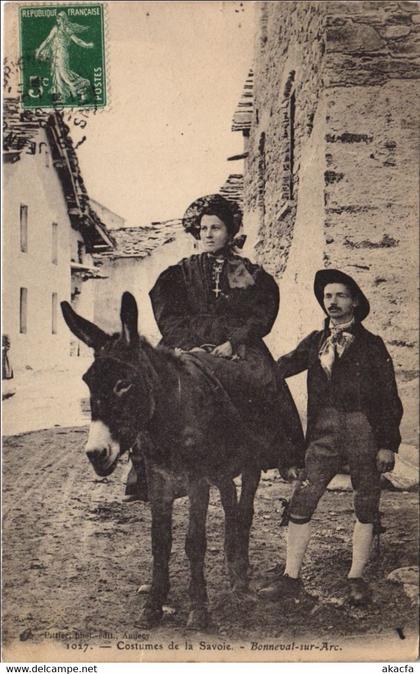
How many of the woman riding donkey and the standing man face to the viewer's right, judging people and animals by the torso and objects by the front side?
0

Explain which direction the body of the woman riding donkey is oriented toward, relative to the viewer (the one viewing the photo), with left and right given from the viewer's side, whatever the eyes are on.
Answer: facing the viewer

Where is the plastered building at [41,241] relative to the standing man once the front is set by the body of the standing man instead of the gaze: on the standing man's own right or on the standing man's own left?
on the standing man's own right

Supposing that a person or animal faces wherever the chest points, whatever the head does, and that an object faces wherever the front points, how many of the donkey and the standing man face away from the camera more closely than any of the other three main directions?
0

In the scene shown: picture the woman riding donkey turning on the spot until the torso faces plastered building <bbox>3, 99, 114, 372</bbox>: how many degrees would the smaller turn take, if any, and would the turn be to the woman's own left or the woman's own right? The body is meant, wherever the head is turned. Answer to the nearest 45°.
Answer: approximately 90° to the woman's own right

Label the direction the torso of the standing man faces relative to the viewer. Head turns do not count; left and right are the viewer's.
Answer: facing the viewer and to the left of the viewer
